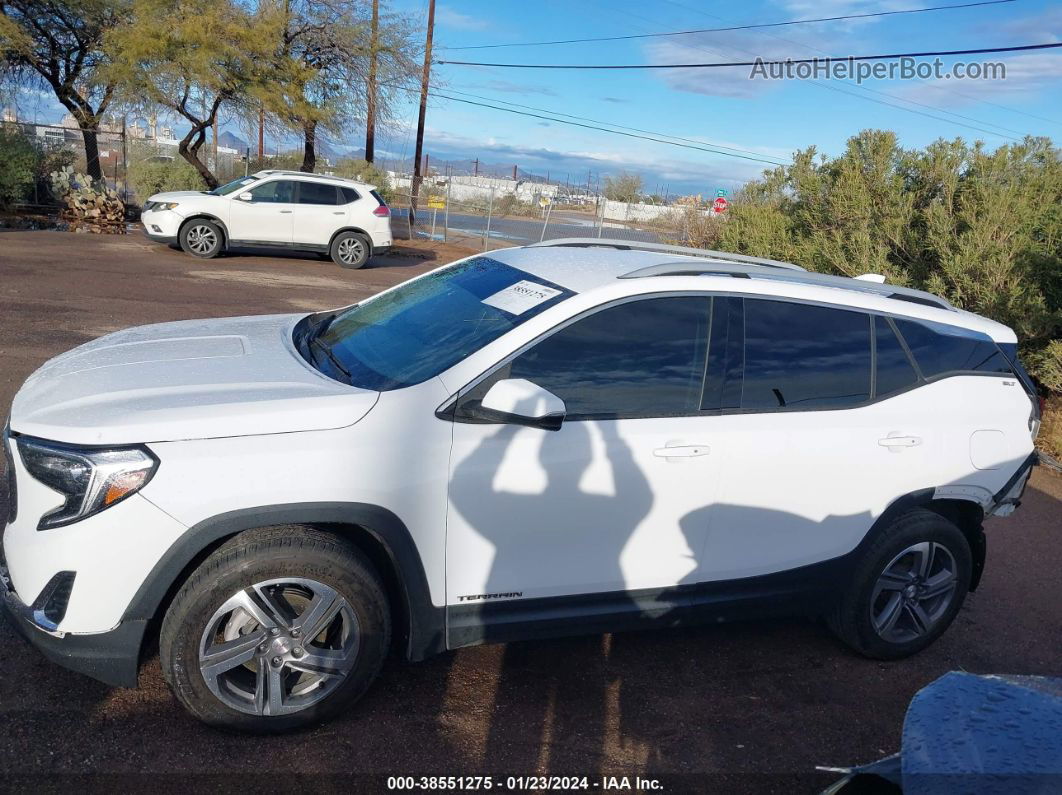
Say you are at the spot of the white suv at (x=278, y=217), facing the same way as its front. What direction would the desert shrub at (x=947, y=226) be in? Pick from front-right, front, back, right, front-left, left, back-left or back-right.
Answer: back-left

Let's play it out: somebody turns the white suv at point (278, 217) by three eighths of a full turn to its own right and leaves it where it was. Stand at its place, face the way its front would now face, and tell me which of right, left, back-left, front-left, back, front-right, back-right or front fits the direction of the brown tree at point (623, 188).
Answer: front

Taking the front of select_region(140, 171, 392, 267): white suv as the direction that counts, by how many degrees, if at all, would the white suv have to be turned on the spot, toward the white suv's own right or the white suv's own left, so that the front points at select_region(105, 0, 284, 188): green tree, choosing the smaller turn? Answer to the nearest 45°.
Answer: approximately 90° to the white suv's own right

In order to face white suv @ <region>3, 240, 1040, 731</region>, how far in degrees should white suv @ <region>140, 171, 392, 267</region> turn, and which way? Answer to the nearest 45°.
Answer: approximately 90° to its left

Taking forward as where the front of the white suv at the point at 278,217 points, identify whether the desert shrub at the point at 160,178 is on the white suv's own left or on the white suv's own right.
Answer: on the white suv's own right

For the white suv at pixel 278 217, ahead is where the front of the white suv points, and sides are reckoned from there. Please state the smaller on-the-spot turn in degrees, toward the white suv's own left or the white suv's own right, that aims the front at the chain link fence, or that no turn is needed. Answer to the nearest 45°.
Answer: approximately 135° to the white suv's own right

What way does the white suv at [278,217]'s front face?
to the viewer's left

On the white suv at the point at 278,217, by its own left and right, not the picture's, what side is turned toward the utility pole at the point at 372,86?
right

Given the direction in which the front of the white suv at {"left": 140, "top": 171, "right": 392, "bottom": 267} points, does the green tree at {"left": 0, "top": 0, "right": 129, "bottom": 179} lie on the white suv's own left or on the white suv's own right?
on the white suv's own right
